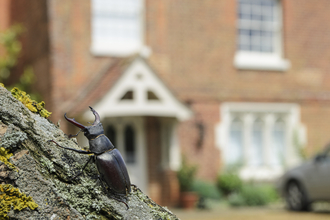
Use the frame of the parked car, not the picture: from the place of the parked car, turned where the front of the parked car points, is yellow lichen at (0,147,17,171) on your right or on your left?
on your left

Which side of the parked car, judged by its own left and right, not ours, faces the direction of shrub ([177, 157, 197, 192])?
front

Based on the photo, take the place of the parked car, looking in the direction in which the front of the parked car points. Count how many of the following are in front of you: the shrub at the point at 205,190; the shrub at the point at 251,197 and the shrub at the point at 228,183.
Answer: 3

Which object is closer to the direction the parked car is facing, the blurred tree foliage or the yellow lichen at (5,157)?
the blurred tree foliage

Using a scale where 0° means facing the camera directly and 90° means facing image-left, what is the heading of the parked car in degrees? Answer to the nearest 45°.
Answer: approximately 135°

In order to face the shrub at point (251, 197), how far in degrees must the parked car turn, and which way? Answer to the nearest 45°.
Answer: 0° — it already faces it

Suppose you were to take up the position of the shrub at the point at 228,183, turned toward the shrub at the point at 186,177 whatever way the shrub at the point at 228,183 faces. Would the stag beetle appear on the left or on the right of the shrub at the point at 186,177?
left

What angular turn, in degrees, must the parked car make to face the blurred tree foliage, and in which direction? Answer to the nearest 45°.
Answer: approximately 45° to its left

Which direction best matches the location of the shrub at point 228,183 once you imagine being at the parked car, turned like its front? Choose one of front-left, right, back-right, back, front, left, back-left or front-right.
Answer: front

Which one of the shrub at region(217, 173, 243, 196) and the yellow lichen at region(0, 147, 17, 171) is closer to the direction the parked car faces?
the shrub
